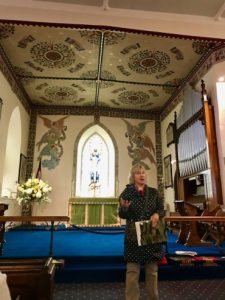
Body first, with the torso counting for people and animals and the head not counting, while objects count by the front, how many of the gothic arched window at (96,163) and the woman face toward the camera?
2

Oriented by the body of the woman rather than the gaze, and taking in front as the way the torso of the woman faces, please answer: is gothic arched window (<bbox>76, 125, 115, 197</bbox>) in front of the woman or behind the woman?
behind

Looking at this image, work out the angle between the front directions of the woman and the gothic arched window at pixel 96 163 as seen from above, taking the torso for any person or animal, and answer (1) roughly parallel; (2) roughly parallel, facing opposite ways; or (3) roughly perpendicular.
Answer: roughly parallel

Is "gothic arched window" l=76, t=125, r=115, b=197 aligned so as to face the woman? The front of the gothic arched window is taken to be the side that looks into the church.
yes

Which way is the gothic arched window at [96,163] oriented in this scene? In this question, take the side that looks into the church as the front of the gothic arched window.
toward the camera

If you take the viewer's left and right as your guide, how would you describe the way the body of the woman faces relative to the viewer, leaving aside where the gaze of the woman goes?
facing the viewer
